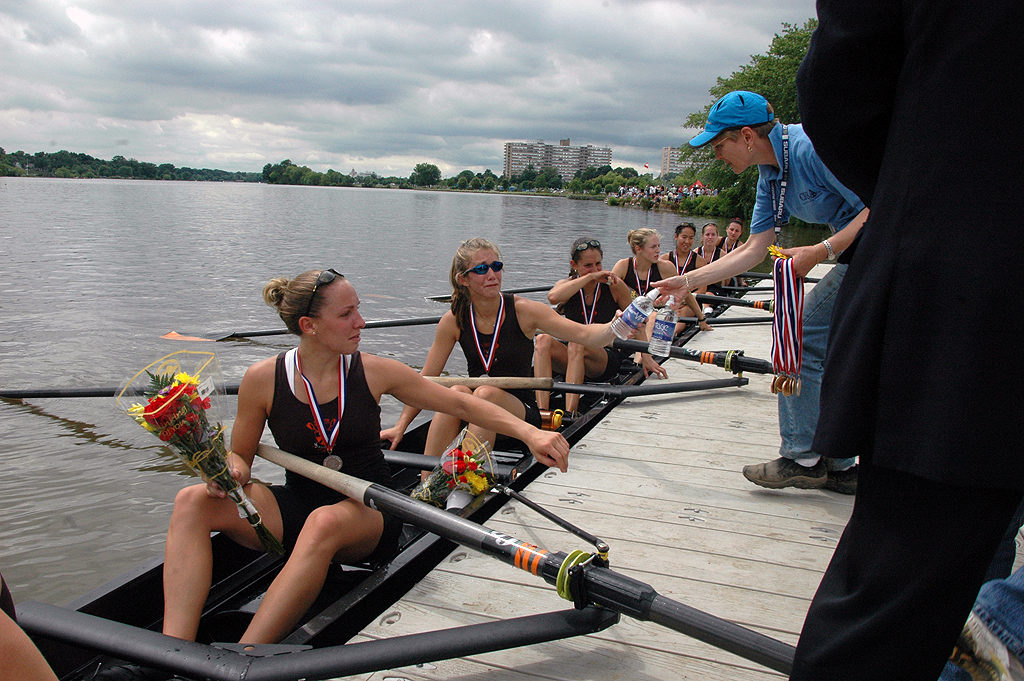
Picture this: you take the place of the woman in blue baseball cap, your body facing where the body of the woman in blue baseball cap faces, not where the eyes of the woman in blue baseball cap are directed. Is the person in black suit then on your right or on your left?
on your left

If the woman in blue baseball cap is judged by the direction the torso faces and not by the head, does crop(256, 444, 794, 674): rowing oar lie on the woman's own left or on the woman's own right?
on the woman's own left

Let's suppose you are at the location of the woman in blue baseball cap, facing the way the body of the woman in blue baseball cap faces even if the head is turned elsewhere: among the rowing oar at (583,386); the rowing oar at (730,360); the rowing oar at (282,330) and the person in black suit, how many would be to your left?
1

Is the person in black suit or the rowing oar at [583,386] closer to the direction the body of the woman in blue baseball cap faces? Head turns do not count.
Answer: the rowing oar

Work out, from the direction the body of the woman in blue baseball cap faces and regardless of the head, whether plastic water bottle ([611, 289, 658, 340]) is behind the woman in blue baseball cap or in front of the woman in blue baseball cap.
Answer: in front

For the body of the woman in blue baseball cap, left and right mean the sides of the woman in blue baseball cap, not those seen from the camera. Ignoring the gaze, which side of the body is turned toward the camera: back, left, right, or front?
left

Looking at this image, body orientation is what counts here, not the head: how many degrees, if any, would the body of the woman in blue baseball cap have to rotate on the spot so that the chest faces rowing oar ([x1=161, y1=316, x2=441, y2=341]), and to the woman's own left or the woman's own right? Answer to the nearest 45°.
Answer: approximately 45° to the woman's own right

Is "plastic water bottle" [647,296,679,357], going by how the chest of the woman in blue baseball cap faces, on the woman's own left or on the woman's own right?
on the woman's own right

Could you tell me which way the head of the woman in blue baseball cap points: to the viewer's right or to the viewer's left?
to the viewer's left
